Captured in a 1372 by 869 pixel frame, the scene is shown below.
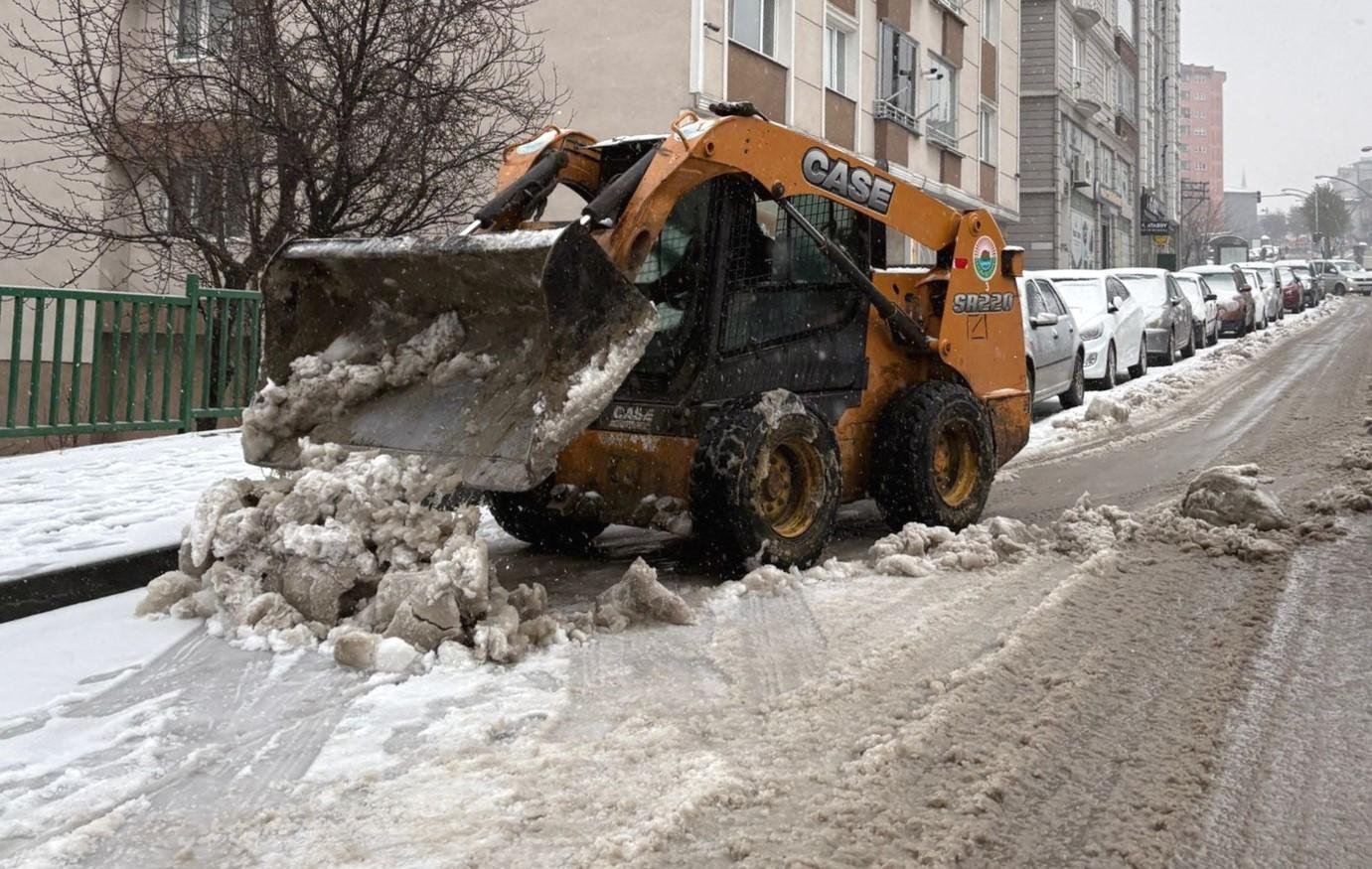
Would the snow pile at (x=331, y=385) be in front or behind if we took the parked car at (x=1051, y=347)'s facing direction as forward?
in front

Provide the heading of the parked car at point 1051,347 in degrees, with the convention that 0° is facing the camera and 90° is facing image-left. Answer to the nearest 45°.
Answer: approximately 45°

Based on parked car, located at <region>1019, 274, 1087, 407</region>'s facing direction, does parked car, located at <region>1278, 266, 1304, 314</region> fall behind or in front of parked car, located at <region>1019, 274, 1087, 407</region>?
behind

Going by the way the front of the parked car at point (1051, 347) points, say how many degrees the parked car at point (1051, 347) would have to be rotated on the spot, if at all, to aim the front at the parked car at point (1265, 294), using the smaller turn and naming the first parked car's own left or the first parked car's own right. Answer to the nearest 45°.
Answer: approximately 135° to the first parked car's own right

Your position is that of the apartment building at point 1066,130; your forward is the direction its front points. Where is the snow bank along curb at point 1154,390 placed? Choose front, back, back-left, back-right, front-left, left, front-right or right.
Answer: front-right

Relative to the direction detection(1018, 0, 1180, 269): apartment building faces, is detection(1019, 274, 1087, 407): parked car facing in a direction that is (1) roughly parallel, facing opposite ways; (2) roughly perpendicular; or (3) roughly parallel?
roughly perpendicular

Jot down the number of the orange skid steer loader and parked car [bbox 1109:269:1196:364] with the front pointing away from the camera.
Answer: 0

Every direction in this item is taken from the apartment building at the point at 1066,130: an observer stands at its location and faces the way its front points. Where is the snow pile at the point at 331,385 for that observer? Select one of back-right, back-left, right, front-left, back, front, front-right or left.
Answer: front-right

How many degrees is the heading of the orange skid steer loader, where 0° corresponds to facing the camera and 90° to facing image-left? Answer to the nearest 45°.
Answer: approximately 45°

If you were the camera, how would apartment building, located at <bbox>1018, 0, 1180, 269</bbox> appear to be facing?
facing the viewer and to the right of the viewer

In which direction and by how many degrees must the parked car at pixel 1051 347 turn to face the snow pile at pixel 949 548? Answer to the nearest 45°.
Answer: approximately 45° to its left

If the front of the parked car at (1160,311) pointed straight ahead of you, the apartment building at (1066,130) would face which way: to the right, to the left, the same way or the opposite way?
to the left
